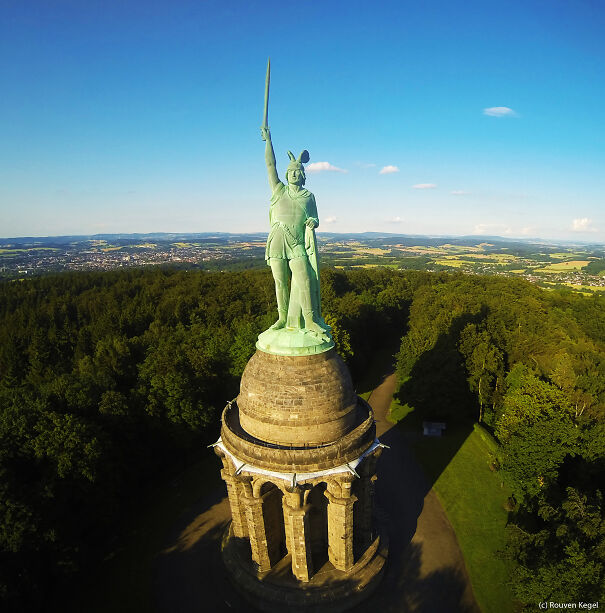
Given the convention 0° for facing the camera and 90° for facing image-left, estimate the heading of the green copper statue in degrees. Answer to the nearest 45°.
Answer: approximately 0°
